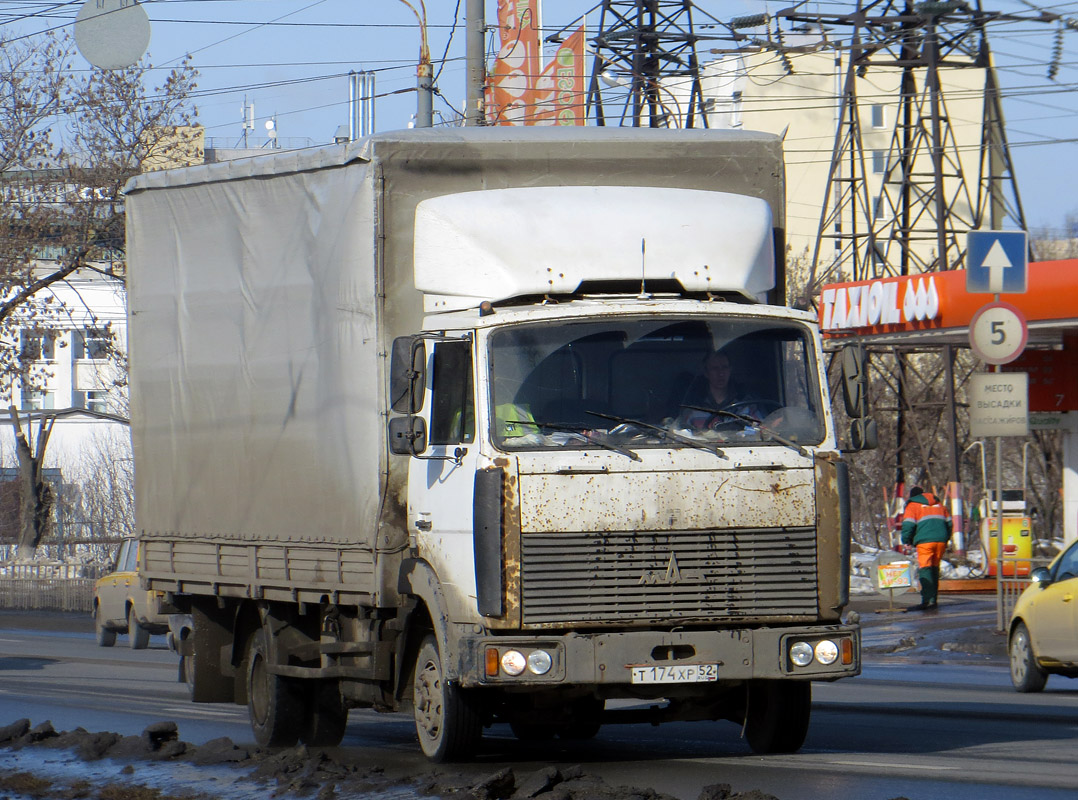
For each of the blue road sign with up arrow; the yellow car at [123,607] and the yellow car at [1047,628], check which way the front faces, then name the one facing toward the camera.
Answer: the blue road sign with up arrow

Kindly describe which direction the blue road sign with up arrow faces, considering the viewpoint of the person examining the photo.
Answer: facing the viewer

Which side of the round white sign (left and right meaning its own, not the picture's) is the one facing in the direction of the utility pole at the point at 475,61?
right

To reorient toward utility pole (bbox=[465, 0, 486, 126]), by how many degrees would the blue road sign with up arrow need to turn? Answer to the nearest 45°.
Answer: approximately 90° to its right

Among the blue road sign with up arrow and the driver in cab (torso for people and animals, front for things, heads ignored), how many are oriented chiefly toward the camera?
2

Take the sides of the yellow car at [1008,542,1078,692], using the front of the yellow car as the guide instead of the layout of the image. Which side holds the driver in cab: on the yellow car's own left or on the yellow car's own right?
on the yellow car's own left

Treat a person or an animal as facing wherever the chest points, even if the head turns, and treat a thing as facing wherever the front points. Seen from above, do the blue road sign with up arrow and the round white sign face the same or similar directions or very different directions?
same or similar directions

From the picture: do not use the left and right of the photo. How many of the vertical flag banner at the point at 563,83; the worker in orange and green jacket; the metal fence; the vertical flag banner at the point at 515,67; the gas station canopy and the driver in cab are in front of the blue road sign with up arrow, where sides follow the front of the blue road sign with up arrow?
1

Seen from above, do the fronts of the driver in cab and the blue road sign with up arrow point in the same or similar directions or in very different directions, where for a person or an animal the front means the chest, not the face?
same or similar directions
